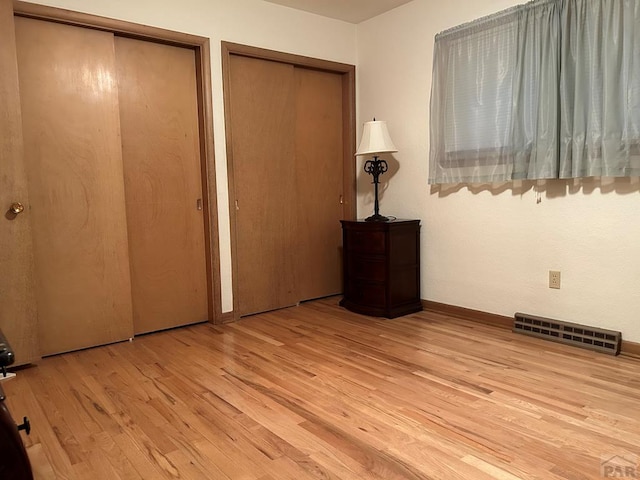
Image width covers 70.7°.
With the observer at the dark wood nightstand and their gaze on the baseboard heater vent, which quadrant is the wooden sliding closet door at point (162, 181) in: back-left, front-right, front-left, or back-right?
back-right

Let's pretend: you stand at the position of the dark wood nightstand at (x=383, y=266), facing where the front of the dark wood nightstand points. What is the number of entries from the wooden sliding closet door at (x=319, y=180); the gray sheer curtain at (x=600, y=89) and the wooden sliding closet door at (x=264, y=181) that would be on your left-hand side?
1

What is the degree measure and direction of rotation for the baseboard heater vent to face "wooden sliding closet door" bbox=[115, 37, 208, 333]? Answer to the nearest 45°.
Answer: approximately 45° to its right

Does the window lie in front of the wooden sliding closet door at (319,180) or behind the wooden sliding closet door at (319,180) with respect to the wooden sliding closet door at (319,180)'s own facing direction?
in front

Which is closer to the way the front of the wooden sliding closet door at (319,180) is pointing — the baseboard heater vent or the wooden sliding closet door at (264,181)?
the baseboard heater vent

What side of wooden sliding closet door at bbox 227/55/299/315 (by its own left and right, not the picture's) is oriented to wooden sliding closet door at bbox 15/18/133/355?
right

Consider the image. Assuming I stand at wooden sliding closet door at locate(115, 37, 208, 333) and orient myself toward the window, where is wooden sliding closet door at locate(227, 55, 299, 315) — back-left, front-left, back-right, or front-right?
front-left

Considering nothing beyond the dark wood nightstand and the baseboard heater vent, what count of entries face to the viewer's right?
0

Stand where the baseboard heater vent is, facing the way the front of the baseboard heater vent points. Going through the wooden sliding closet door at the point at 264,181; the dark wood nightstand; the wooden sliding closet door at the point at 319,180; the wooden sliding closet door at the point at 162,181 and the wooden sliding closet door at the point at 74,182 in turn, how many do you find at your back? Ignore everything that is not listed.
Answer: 0

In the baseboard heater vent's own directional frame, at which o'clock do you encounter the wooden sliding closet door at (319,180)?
The wooden sliding closet door is roughly at 2 o'clock from the baseboard heater vent.

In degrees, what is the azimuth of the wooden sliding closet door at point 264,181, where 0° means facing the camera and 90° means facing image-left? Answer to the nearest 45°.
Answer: approximately 315°

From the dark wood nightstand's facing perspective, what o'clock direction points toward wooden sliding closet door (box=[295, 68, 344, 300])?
The wooden sliding closet door is roughly at 3 o'clock from the dark wood nightstand.

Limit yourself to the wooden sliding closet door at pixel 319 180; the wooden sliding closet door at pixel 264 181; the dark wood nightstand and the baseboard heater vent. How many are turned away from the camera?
0

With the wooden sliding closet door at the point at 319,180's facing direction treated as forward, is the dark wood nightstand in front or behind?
in front

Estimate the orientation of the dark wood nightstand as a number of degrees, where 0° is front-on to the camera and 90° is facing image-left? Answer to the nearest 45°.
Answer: approximately 45°

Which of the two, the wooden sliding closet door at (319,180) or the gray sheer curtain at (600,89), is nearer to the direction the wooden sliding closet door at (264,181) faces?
the gray sheer curtain

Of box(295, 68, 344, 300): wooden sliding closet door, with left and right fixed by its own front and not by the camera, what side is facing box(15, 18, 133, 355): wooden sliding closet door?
right

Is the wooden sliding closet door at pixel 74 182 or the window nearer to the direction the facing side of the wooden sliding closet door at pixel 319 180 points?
the window

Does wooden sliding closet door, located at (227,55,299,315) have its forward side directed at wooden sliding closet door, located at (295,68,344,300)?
no

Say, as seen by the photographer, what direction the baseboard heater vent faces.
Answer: facing the viewer and to the left of the viewer
